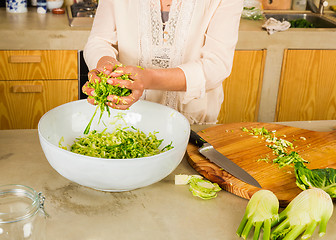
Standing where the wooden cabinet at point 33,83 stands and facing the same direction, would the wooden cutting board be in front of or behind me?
in front

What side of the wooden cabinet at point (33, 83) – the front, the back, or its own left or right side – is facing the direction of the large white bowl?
front

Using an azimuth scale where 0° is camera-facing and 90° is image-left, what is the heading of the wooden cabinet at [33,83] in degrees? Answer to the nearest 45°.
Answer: approximately 0°

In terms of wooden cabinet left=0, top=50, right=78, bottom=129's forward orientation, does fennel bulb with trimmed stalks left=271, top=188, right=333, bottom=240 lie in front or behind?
in front

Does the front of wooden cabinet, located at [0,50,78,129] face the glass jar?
yes

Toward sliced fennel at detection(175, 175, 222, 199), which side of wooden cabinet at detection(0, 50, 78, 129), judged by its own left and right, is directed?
front
